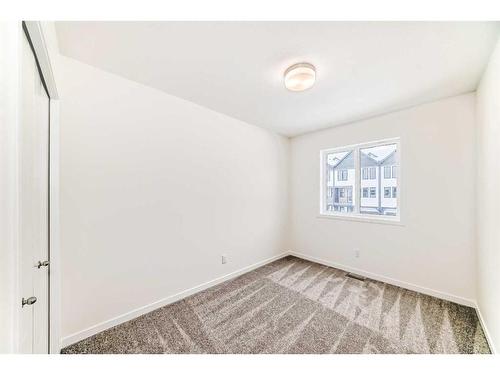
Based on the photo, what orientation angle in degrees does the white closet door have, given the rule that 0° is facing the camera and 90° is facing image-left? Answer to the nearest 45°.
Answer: approximately 270°

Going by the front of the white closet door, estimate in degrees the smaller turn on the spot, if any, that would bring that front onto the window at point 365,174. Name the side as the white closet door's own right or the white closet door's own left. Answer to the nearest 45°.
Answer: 0° — it already faces it
